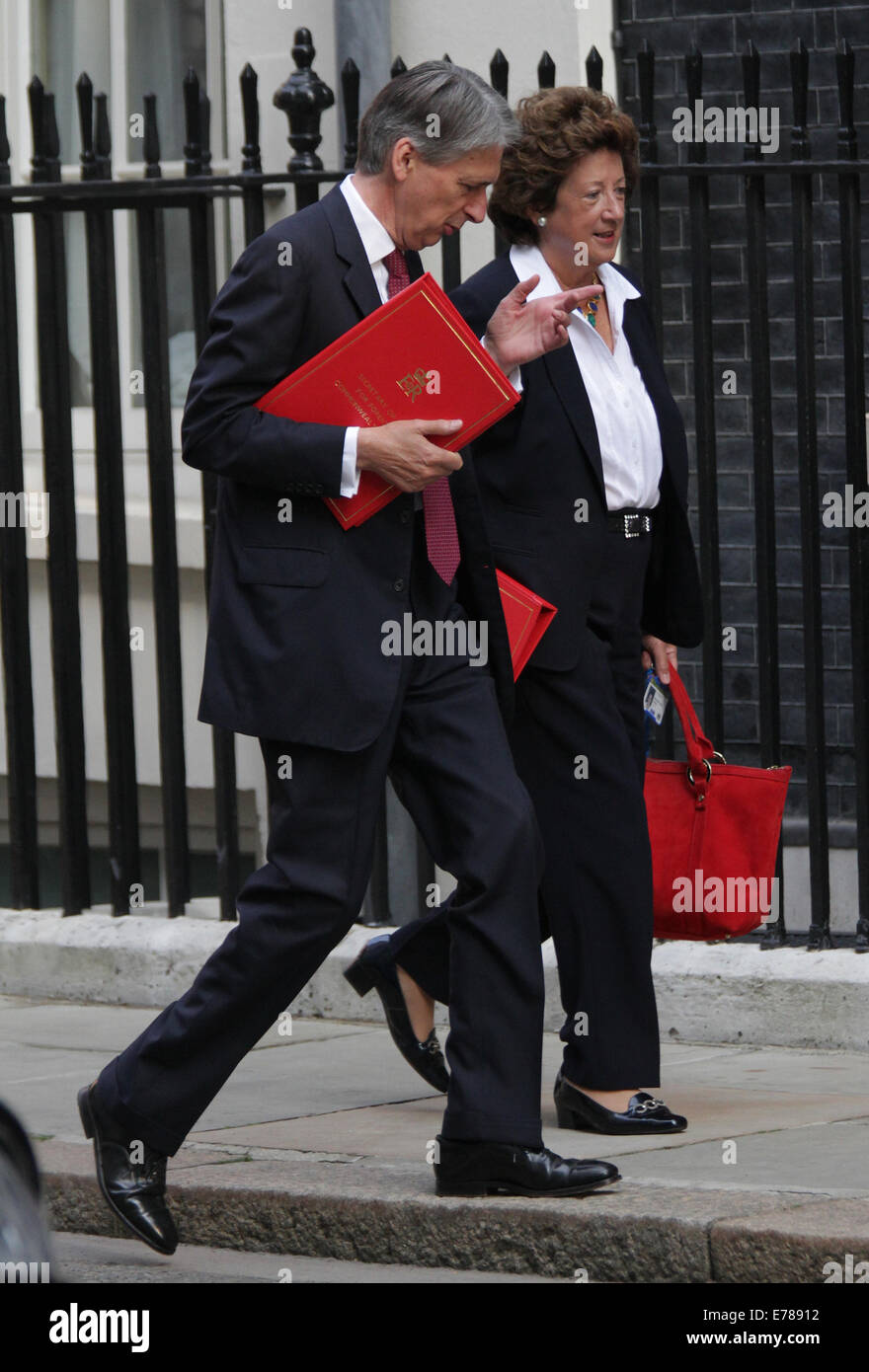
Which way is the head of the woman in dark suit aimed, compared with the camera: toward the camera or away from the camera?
toward the camera

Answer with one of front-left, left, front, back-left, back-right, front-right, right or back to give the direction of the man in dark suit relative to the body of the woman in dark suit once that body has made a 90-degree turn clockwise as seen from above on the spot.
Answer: front
